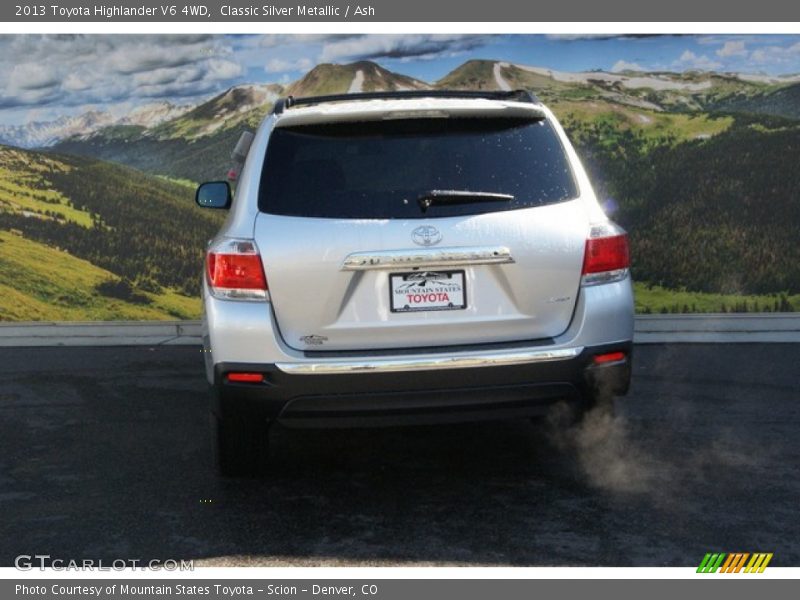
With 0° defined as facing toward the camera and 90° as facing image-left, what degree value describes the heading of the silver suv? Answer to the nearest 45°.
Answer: approximately 180°
